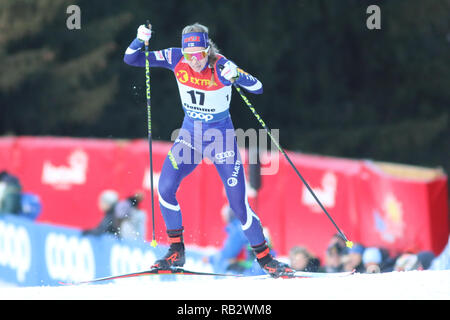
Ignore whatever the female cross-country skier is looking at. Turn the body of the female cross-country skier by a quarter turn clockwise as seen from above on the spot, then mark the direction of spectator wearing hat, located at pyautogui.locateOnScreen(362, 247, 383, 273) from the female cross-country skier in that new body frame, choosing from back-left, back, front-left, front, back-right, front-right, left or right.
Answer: back-right

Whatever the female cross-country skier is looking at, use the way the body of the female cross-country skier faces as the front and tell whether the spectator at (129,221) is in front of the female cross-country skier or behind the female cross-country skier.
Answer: behind

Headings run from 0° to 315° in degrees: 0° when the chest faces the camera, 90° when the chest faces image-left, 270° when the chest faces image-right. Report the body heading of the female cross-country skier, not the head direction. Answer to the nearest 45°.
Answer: approximately 0°

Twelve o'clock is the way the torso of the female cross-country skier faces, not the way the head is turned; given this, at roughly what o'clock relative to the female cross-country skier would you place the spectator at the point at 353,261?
The spectator is roughly at 7 o'clock from the female cross-country skier.

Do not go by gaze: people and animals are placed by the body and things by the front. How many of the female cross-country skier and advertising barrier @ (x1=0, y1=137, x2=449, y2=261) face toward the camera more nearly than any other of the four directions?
2
